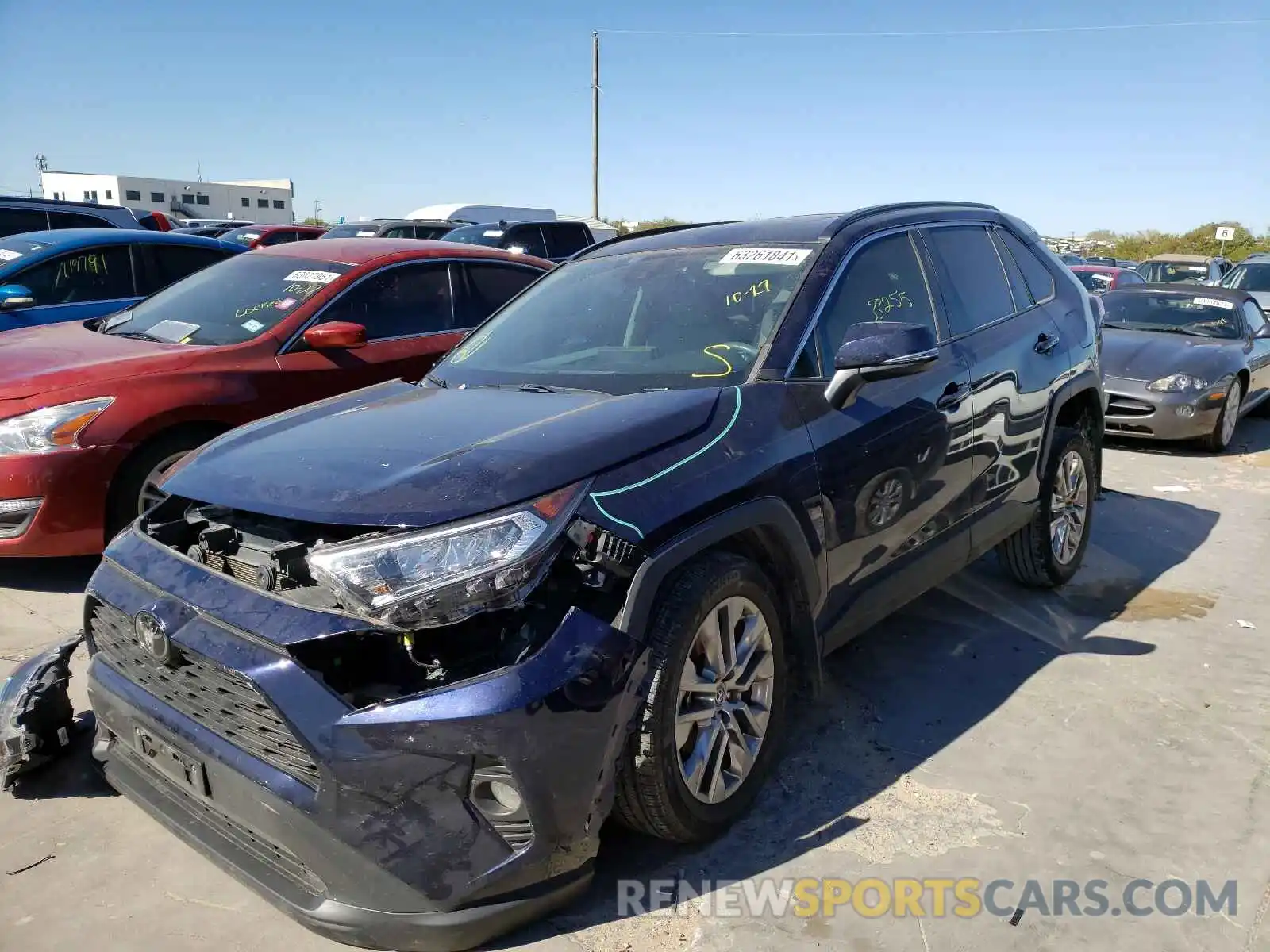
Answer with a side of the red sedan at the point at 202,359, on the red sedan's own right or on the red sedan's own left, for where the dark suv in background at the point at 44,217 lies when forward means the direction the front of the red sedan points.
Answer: on the red sedan's own right

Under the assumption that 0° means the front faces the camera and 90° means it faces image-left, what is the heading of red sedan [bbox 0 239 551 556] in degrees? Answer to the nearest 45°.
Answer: approximately 45°

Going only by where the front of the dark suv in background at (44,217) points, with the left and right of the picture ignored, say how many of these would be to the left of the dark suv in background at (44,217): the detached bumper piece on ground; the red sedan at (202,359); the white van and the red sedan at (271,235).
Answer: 2

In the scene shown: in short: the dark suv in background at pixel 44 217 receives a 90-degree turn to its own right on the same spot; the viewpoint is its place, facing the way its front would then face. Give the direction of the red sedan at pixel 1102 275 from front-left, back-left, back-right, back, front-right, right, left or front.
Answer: right

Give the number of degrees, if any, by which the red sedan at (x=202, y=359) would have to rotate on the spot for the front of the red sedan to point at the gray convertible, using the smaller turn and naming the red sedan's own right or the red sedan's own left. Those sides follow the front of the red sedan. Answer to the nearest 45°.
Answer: approximately 135° to the red sedan's own left

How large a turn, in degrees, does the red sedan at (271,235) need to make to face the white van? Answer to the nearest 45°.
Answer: approximately 180°

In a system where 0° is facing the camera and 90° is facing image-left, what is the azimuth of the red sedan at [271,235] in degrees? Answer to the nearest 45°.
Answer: approximately 45°

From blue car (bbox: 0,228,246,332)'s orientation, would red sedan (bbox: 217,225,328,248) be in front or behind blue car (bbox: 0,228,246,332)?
behind

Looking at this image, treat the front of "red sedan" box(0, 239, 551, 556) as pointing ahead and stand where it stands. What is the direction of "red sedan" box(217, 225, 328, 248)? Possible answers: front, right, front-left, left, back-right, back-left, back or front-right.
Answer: back-right

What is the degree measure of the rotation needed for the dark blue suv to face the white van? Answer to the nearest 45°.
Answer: approximately 135° to its right

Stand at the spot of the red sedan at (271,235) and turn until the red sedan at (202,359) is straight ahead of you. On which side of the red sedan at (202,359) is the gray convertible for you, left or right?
left

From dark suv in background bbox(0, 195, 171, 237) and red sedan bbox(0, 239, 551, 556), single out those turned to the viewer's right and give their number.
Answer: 0

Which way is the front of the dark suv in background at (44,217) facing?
to the viewer's left
